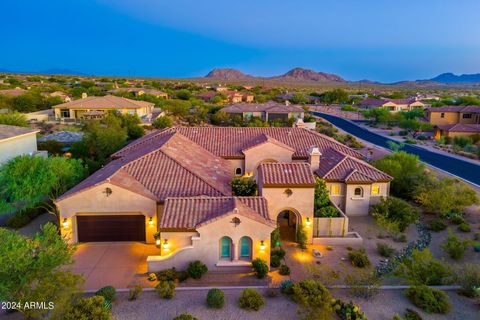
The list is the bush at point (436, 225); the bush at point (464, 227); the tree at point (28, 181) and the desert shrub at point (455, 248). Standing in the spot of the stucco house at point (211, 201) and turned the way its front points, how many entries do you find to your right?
1

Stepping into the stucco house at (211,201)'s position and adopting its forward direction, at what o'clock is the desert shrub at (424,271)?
The desert shrub is roughly at 10 o'clock from the stucco house.

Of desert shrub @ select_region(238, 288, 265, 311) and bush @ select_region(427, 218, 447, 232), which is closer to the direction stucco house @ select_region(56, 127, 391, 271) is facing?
the desert shrub

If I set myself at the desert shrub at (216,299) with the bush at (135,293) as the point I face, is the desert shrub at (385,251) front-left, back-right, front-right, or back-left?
back-right

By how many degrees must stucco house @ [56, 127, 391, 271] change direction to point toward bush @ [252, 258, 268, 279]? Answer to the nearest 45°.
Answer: approximately 45° to its left

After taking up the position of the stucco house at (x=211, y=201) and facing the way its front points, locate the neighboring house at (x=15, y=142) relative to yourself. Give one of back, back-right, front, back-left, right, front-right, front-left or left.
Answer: back-right

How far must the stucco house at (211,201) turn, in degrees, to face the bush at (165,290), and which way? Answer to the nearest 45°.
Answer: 0° — it already faces it

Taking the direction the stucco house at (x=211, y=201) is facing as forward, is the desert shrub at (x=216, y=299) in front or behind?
in front

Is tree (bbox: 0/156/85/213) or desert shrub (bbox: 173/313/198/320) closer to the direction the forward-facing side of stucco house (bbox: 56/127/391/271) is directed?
the desert shrub

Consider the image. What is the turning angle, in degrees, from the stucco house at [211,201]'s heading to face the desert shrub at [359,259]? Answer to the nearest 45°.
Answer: approximately 90° to its left

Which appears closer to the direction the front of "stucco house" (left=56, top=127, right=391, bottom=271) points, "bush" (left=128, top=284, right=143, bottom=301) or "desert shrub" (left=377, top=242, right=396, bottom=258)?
the bush

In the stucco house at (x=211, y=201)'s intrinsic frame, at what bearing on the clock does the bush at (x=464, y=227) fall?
The bush is roughly at 9 o'clock from the stucco house.

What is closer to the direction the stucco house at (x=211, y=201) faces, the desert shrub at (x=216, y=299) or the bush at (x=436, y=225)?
the desert shrub

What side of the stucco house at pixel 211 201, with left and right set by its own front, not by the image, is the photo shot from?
front

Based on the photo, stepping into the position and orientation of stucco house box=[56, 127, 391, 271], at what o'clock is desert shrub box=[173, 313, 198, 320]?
The desert shrub is roughly at 12 o'clock from the stucco house.

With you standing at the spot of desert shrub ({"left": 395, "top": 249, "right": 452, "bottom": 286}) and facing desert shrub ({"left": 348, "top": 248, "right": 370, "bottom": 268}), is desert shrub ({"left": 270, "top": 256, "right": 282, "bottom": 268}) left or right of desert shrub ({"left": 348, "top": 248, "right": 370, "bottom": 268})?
left

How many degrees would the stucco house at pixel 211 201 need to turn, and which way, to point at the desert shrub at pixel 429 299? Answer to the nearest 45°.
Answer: approximately 45° to its left

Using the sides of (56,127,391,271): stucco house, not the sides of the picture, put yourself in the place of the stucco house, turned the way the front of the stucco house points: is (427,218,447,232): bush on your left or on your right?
on your left
